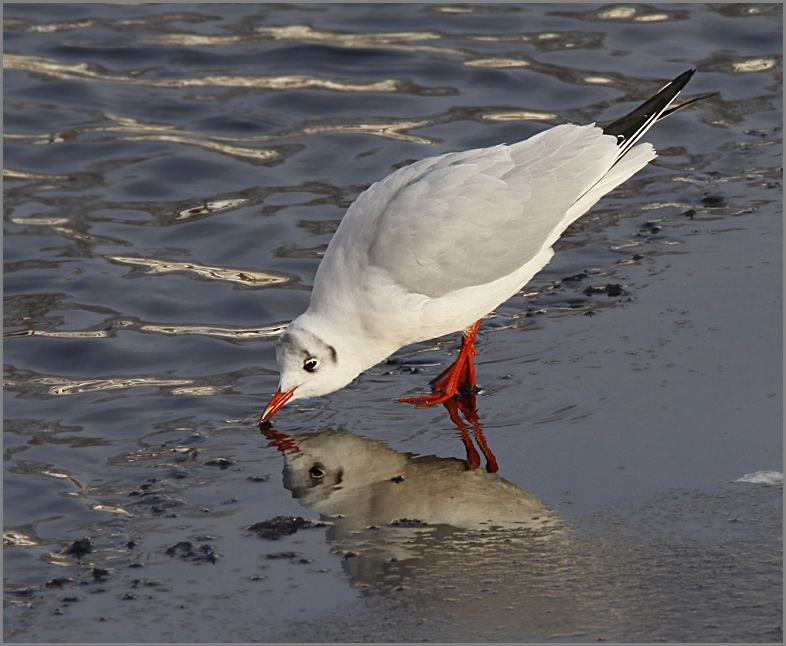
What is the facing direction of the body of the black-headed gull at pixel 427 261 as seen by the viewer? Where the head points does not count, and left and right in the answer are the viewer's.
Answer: facing to the left of the viewer
